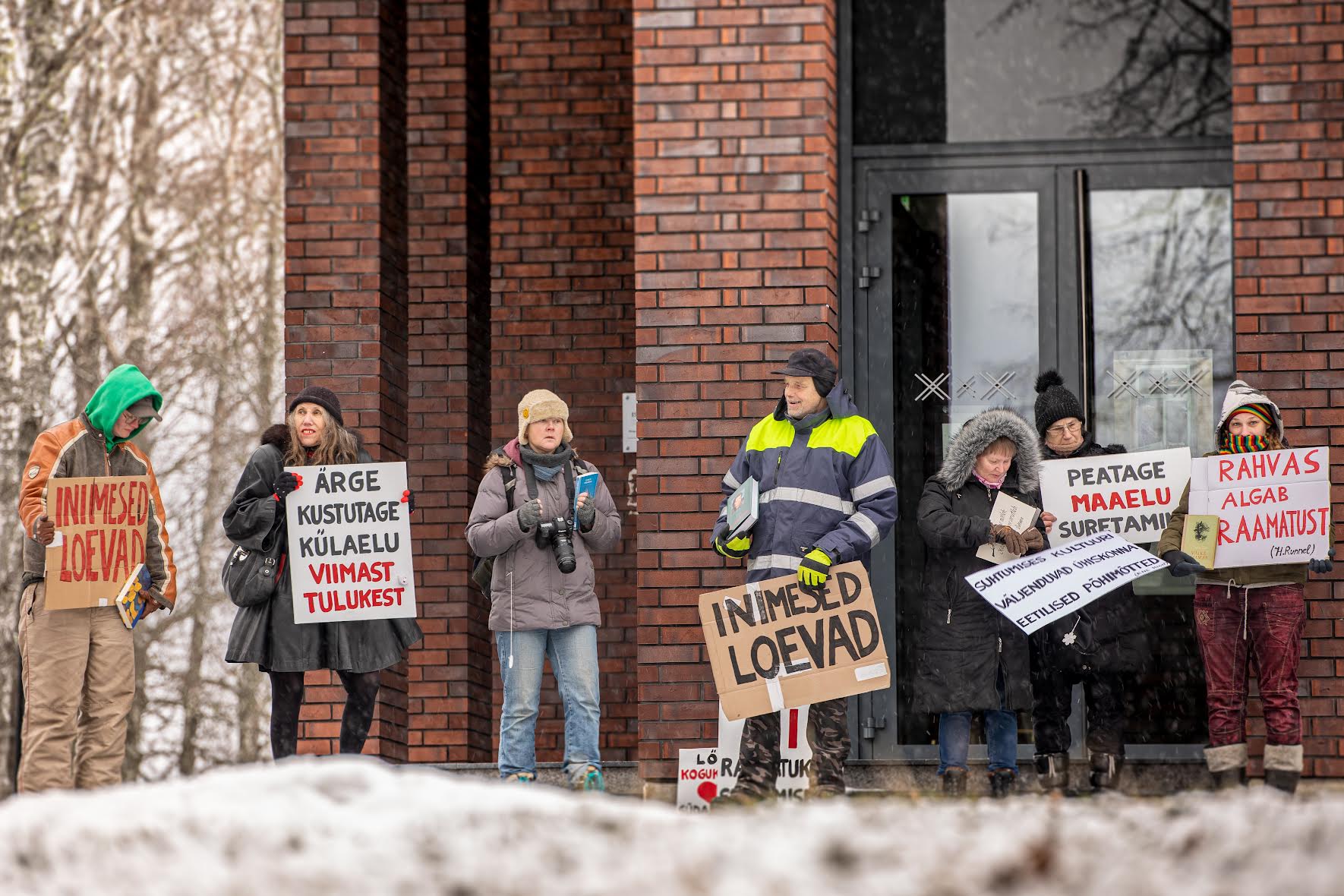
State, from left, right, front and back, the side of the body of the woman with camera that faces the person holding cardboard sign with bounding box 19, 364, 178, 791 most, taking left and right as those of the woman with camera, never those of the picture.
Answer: right

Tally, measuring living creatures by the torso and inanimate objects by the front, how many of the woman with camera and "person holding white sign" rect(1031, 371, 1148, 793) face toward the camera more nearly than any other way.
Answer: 2

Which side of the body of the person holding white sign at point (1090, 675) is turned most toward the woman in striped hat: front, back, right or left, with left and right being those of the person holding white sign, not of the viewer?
left

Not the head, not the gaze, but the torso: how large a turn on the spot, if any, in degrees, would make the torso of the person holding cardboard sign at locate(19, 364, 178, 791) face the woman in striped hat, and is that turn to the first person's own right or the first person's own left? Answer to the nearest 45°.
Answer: approximately 45° to the first person's own left

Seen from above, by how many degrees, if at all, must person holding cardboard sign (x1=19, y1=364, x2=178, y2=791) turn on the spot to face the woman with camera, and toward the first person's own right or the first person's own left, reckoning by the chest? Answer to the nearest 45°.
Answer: approximately 45° to the first person's own left

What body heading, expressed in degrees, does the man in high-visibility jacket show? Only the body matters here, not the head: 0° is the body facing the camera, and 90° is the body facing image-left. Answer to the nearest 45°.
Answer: approximately 45°

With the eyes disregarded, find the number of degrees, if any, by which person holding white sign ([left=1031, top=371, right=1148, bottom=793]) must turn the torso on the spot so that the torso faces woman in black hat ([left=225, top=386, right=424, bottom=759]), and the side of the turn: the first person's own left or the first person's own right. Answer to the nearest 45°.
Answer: approximately 90° to the first person's own right
